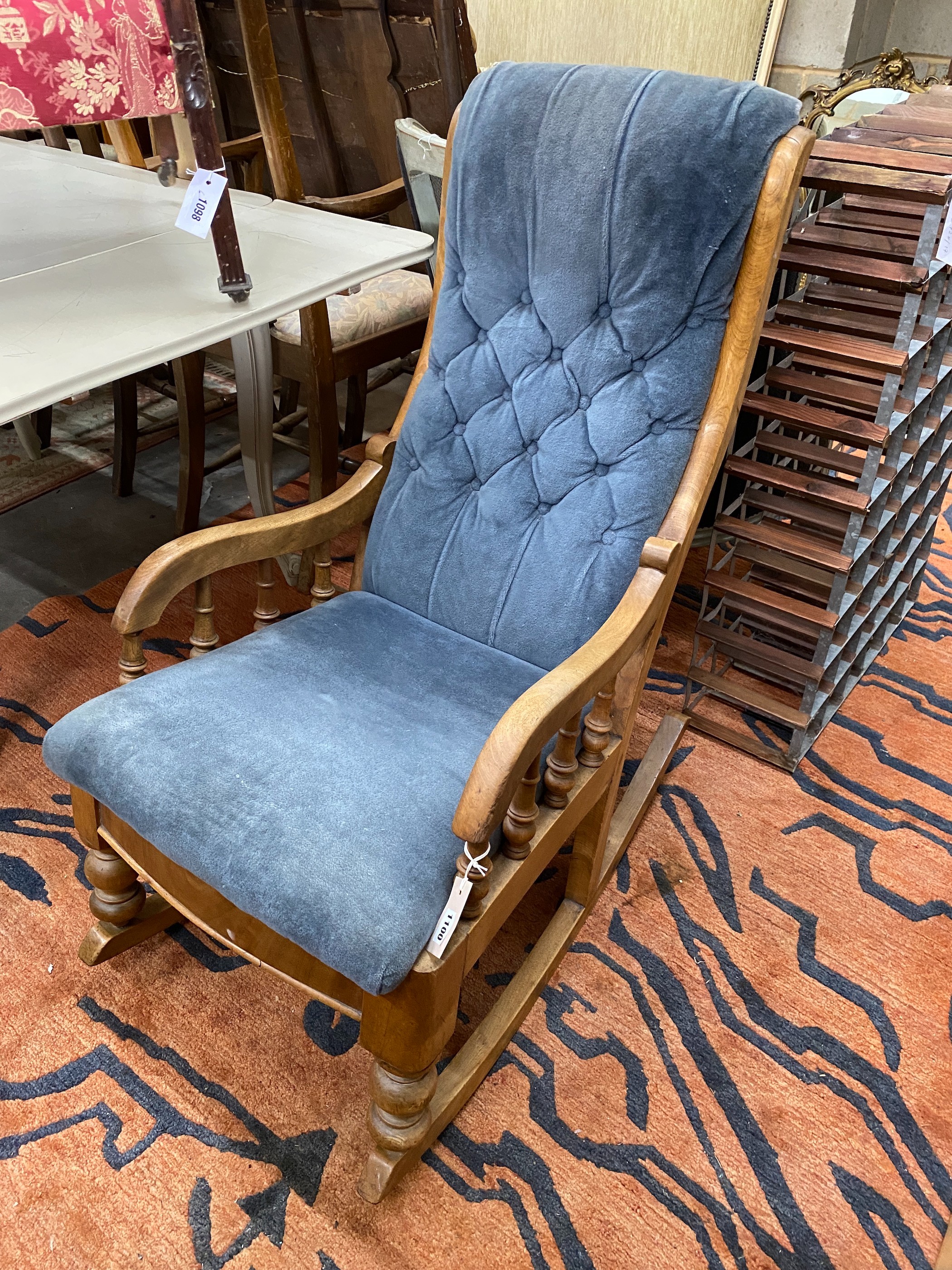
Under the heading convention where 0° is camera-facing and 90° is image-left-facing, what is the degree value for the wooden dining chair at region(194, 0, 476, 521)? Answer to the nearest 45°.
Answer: approximately 270°

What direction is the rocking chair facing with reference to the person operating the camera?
facing the viewer and to the left of the viewer

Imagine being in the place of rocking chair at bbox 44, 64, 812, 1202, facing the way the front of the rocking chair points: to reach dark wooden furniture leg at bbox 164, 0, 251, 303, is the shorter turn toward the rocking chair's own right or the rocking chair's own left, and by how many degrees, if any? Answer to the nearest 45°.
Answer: approximately 90° to the rocking chair's own right

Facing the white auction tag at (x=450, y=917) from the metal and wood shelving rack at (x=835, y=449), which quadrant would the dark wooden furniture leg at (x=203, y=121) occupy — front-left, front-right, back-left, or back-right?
front-right

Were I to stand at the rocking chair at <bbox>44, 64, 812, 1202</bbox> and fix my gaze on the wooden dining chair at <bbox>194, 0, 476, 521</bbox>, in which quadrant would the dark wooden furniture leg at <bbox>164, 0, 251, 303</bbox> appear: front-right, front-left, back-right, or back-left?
front-left

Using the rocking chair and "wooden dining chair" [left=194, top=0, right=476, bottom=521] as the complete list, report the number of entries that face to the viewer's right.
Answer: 1

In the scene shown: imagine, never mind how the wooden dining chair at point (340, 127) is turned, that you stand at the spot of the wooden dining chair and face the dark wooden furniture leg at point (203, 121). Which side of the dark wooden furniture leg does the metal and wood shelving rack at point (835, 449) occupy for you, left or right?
left
